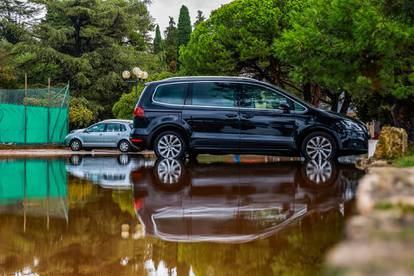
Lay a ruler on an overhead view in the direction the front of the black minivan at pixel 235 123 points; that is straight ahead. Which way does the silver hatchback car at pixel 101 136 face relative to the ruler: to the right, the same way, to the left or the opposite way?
the opposite way

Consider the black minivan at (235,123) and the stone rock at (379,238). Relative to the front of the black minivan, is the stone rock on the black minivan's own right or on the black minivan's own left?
on the black minivan's own right

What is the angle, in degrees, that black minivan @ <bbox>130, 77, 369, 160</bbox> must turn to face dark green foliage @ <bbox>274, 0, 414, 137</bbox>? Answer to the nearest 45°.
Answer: approximately 45° to its left

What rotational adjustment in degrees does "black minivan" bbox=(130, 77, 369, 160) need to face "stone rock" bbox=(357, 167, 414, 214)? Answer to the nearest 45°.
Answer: approximately 90° to its right

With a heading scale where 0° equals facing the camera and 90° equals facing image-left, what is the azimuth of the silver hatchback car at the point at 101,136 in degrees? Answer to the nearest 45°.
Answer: approximately 90°

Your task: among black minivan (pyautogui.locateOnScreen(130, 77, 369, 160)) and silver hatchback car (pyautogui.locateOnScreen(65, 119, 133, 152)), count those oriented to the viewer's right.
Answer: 1

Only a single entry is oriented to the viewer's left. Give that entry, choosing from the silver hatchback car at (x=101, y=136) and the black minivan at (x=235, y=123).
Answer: the silver hatchback car

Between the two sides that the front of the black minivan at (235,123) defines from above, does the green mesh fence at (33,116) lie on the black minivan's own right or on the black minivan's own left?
on the black minivan's own left

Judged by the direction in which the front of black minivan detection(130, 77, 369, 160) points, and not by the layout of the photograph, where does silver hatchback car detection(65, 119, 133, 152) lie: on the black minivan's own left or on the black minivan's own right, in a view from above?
on the black minivan's own left

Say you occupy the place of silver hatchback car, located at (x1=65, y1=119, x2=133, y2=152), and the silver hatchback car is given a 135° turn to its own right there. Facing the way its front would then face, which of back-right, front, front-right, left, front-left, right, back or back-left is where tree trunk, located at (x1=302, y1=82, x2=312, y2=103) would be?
front-right

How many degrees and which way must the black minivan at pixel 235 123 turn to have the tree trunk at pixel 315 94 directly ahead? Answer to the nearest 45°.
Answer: approximately 90° to its left

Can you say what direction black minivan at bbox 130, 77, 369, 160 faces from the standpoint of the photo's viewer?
facing to the right of the viewer

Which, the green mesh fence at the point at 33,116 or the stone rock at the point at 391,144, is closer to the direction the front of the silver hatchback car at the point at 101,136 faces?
the green mesh fence

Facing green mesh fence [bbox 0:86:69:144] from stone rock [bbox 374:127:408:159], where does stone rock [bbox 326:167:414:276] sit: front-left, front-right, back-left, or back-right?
back-left
